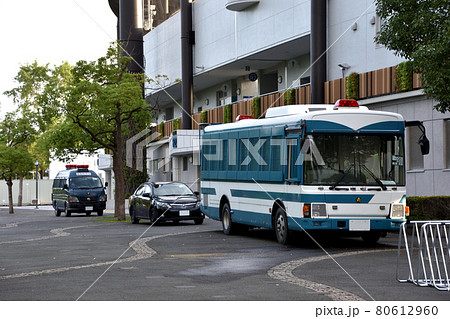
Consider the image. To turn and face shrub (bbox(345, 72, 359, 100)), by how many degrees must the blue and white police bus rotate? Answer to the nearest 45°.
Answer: approximately 135° to its left

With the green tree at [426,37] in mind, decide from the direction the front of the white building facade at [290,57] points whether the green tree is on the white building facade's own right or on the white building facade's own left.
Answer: on the white building facade's own left

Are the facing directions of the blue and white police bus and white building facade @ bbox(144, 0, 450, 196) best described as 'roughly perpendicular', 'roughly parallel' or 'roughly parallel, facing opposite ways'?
roughly perpendicular

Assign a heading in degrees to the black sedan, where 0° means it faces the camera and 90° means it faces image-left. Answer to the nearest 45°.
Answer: approximately 315°

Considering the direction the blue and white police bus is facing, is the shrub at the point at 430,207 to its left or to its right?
on its left

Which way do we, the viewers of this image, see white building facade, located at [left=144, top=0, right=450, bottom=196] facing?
facing the viewer and to the left of the viewer

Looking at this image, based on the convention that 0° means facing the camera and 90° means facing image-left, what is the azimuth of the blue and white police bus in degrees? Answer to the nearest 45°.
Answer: approximately 315°

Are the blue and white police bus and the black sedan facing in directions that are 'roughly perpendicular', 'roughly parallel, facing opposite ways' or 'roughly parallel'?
roughly parallel

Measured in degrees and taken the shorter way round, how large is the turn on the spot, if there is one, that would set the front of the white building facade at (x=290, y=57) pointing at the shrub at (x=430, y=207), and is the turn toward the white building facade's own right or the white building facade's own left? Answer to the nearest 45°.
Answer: approximately 45° to the white building facade's own left

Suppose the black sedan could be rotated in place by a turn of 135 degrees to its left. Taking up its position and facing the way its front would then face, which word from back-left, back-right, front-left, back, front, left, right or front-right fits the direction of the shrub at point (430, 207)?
back-right

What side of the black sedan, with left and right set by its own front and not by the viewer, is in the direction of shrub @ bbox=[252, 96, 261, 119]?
left

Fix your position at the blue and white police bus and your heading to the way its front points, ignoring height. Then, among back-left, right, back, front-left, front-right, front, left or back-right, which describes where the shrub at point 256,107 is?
back-left

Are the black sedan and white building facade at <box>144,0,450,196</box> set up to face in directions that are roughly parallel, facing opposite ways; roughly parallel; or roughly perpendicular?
roughly perpendicular
